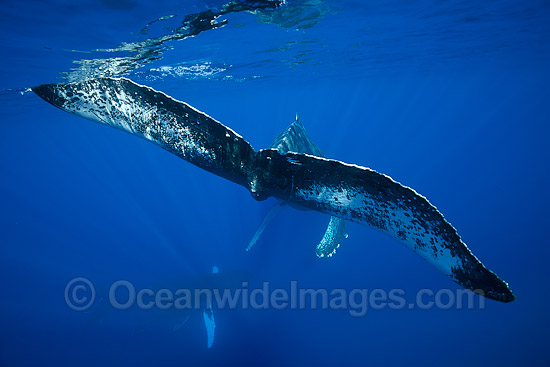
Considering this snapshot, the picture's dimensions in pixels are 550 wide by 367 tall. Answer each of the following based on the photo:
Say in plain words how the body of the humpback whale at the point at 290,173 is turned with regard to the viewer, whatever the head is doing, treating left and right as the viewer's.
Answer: facing away from the viewer

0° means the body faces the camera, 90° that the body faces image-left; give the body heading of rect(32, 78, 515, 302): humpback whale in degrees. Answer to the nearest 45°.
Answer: approximately 180°
